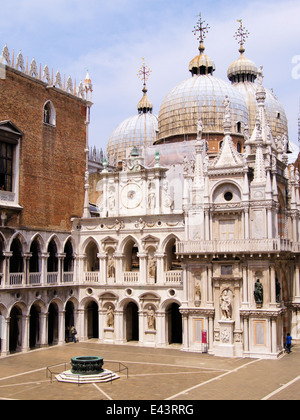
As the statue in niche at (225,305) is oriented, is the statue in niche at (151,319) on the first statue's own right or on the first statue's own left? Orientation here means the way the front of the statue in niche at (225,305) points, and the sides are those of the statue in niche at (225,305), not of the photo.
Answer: on the first statue's own right

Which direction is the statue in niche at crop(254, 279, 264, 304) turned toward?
toward the camera

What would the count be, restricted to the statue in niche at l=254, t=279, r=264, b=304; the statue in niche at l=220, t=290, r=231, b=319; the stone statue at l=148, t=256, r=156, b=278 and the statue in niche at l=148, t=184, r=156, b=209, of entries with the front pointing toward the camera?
4

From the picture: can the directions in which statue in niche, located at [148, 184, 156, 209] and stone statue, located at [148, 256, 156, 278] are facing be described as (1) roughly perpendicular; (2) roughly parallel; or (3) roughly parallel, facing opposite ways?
roughly parallel

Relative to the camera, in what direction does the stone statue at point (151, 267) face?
facing the viewer

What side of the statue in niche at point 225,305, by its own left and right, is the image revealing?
front

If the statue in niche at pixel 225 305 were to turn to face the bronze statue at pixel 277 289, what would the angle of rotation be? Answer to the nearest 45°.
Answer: approximately 90° to its left

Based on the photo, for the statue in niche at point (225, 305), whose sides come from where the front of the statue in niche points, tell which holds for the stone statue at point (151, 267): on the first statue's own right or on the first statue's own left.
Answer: on the first statue's own right

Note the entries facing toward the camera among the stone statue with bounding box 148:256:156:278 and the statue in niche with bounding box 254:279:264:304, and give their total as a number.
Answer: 2
